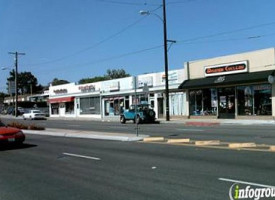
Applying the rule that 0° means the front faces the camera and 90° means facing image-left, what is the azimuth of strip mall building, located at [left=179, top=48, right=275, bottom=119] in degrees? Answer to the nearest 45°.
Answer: approximately 45°
